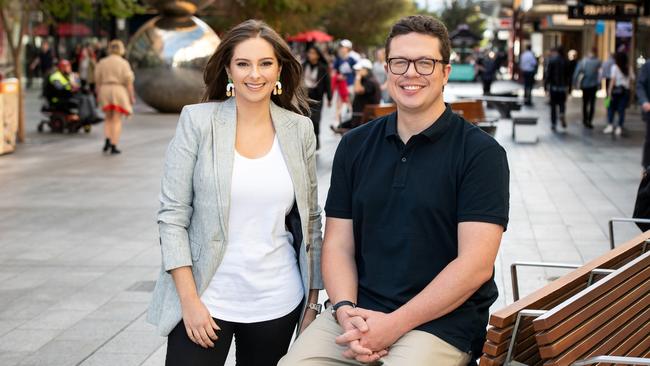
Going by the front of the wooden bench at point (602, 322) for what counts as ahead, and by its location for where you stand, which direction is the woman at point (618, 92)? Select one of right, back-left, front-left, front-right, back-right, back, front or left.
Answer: back-left

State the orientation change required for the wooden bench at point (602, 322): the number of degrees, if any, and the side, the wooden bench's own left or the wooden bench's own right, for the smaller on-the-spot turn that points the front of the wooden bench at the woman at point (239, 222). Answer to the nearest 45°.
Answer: approximately 135° to the wooden bench's own right
